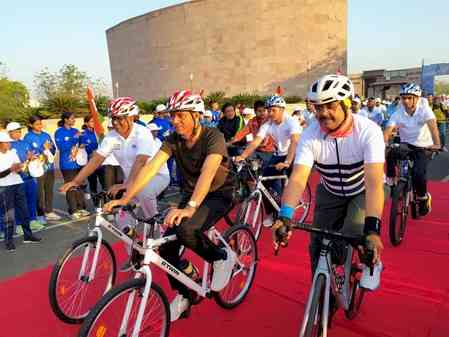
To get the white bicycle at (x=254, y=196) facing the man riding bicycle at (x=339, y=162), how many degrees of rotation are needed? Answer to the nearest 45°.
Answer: approximately 45° to its left

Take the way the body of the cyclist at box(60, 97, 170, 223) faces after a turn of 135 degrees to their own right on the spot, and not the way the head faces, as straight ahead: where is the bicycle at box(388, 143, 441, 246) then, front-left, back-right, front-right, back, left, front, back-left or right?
right

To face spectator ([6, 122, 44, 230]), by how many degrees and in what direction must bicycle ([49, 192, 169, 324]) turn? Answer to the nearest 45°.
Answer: approximately 135° to its right

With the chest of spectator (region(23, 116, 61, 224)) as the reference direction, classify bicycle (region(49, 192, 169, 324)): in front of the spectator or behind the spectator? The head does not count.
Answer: in front

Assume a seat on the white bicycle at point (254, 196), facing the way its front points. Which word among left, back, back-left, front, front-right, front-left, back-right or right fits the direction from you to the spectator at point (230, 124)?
back-right

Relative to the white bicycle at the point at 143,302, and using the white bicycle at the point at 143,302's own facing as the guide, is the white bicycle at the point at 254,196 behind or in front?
behind

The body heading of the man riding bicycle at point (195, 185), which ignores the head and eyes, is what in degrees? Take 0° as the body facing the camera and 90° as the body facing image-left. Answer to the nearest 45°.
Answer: approximately 45°

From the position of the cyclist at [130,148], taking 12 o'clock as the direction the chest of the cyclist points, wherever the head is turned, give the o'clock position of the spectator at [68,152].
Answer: The spectator is roughly at 4 o'clock from the cyclist.

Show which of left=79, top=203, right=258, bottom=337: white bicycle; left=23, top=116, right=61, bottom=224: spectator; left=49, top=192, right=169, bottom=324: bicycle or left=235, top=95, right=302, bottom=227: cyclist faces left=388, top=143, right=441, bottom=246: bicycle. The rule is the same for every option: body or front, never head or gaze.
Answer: the spectator
